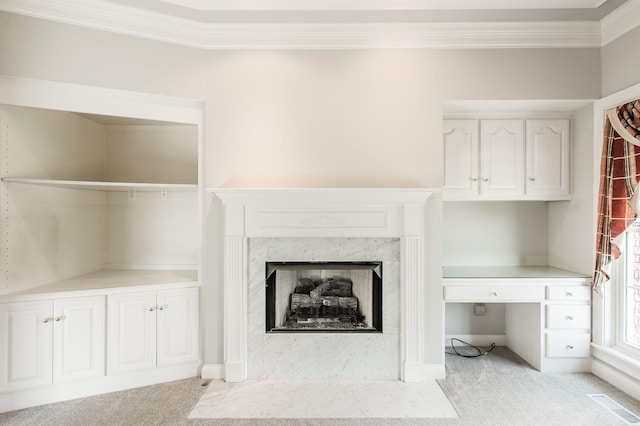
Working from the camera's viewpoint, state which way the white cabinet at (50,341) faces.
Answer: facing the viewer and to the right of the viewer

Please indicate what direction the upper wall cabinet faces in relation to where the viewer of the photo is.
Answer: facing the viewer

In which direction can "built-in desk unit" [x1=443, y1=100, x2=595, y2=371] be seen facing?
toward the camera

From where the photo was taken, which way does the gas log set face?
toward the camera

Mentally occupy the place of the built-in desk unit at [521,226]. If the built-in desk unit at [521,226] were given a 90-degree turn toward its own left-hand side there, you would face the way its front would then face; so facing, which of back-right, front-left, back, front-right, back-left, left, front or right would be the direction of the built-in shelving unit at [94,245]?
back-right

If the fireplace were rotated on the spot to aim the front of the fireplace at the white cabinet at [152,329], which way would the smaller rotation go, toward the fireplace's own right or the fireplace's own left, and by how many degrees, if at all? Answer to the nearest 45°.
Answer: approximately 90° to the fireplace's own right

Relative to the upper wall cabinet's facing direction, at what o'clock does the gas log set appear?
The gas log set is roughly at 2 o'clock from the upper wall cabinet.

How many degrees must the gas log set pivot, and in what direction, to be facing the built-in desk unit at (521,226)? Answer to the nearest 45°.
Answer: approximately 90° to its left

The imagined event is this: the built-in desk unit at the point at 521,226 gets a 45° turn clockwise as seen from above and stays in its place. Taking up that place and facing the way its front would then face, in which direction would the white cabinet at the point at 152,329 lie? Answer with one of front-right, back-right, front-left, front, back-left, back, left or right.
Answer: front

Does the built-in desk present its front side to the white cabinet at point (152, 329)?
no

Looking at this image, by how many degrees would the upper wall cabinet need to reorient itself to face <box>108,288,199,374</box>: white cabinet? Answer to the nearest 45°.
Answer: approximately 45° to its right

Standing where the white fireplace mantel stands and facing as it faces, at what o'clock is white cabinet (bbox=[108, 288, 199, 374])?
The white cabinet is roughly at 3 o'clock from the white fireplace mantel.

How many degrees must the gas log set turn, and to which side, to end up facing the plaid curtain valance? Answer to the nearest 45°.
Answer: approximately 90° to its left

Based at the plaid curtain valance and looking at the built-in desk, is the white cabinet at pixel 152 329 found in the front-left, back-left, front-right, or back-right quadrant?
front-left
